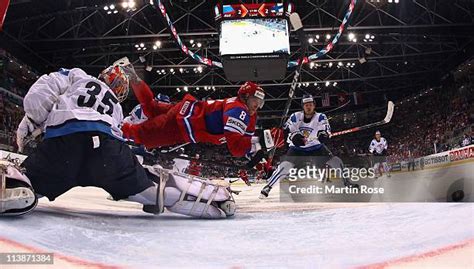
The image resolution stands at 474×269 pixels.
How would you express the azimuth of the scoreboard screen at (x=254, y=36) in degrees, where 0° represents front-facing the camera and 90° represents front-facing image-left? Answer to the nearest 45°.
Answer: approximately 0°

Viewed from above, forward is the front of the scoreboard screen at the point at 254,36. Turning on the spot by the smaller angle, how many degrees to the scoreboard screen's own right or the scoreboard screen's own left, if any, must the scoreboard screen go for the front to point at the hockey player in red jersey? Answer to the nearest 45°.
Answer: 0° — it already faces them
